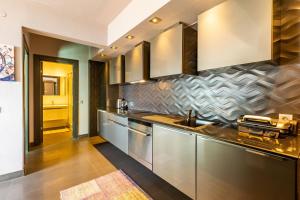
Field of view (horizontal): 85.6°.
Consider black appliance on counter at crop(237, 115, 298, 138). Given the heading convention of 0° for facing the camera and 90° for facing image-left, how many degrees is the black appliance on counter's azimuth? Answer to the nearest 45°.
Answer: approximately 45°

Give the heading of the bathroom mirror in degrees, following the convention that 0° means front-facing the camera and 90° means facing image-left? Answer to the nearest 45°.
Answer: approximately 0°

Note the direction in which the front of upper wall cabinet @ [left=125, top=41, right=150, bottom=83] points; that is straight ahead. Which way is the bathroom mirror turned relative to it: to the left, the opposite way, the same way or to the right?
to the left

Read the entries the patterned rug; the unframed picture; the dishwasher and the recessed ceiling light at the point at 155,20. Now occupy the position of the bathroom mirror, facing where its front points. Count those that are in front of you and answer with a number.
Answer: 4

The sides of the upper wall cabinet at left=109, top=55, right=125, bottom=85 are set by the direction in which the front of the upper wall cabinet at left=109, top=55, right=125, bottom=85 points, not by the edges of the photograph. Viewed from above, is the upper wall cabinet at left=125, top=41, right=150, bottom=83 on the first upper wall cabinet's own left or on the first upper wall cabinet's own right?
on the first upper wall cabinet's own left

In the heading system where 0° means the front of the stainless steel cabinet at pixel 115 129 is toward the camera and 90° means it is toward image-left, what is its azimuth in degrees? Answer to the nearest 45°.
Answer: approximately 45°
